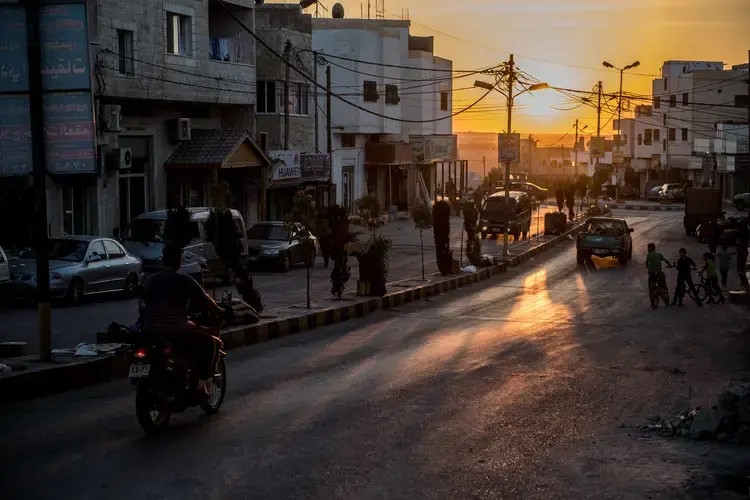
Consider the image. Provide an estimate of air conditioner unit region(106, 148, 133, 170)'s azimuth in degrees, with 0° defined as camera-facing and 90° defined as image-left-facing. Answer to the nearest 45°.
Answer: approximately 315°

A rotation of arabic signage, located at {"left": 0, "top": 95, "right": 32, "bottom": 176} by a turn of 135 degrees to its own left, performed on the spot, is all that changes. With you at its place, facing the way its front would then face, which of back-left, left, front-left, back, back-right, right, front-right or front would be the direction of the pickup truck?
front

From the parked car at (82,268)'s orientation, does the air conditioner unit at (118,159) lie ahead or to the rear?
to the rear

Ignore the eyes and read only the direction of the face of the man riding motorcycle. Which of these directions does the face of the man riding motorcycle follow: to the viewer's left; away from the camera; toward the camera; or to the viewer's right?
away from the camera

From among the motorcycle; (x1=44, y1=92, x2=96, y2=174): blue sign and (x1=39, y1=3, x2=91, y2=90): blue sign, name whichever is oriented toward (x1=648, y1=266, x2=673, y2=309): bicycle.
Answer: the motorcycle

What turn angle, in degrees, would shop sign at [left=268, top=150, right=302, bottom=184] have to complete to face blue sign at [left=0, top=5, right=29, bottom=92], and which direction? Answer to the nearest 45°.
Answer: approximately 45° to its right

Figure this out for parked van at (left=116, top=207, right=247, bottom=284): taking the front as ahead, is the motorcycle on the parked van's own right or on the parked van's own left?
on the parked van's own left

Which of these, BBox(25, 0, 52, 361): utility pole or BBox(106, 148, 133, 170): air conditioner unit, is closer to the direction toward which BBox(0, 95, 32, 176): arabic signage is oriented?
the utility pole

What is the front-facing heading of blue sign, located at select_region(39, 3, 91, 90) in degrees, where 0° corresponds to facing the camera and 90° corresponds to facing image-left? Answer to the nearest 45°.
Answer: approximately 0°

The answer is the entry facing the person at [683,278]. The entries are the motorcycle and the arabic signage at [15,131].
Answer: the motorcycle
